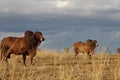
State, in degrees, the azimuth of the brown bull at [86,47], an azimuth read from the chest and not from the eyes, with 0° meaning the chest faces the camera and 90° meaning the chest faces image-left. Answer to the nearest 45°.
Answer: approximately 270°

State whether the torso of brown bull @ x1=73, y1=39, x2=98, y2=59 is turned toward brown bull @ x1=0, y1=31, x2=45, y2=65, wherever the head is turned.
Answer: no
